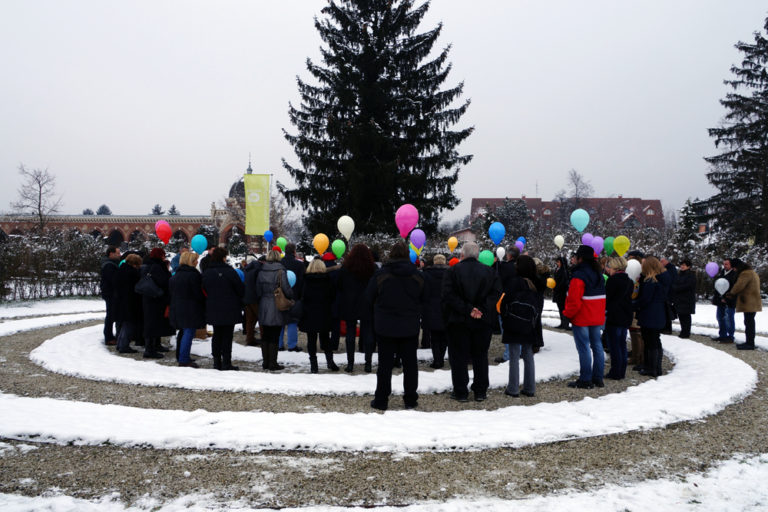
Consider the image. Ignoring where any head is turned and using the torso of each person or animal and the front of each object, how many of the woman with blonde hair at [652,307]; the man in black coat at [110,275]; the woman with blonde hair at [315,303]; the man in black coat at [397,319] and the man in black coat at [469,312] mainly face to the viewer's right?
1

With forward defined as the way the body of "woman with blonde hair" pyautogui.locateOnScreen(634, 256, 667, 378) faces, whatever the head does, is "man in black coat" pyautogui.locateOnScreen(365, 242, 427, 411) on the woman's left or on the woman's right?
on the woman's left

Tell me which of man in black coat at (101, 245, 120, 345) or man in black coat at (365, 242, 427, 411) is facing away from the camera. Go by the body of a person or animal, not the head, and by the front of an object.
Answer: man in black coat at (365, 242, 427, 411)

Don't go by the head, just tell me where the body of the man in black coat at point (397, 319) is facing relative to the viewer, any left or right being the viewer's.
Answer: facing away from the viewer

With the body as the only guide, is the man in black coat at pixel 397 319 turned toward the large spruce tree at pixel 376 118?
yes

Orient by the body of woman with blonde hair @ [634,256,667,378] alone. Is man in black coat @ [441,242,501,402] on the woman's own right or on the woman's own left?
on the woman's own left

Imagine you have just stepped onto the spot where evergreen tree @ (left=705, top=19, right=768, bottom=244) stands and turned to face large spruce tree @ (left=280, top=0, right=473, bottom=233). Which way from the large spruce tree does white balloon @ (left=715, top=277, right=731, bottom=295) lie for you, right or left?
left

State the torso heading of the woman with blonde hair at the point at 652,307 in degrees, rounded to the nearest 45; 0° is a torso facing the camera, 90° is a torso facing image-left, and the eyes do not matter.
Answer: approximately 135°

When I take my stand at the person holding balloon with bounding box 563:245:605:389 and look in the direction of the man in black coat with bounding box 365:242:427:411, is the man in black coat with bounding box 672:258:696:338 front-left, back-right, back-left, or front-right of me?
back-right

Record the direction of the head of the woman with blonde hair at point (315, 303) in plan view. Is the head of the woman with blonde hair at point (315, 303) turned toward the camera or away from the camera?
away from the camera

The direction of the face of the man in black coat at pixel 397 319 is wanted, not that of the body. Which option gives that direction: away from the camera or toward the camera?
away from the camera

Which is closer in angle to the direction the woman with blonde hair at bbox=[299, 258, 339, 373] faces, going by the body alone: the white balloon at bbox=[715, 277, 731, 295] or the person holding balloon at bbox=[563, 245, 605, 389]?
the white balloon
